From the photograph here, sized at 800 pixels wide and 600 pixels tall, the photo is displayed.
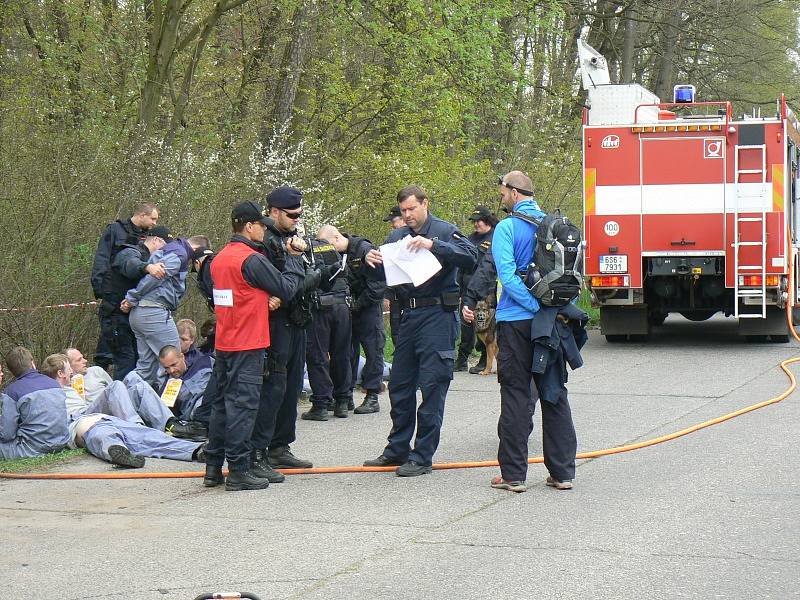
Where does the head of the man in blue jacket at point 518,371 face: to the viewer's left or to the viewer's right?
to the viewer's left

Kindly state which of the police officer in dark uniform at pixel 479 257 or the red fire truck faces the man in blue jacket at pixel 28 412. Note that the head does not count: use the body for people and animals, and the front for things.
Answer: the police officer in dark uniform

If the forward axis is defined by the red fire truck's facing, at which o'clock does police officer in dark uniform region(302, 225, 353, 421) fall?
The police officer in dark uniform is roughly at 7 o'clock from the red fire truck.

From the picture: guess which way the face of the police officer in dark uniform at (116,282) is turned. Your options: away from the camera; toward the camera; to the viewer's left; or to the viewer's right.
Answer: to the viewer's right

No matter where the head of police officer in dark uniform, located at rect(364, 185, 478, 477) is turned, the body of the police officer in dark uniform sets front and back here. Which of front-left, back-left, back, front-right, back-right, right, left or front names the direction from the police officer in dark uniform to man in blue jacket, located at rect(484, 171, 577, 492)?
left
